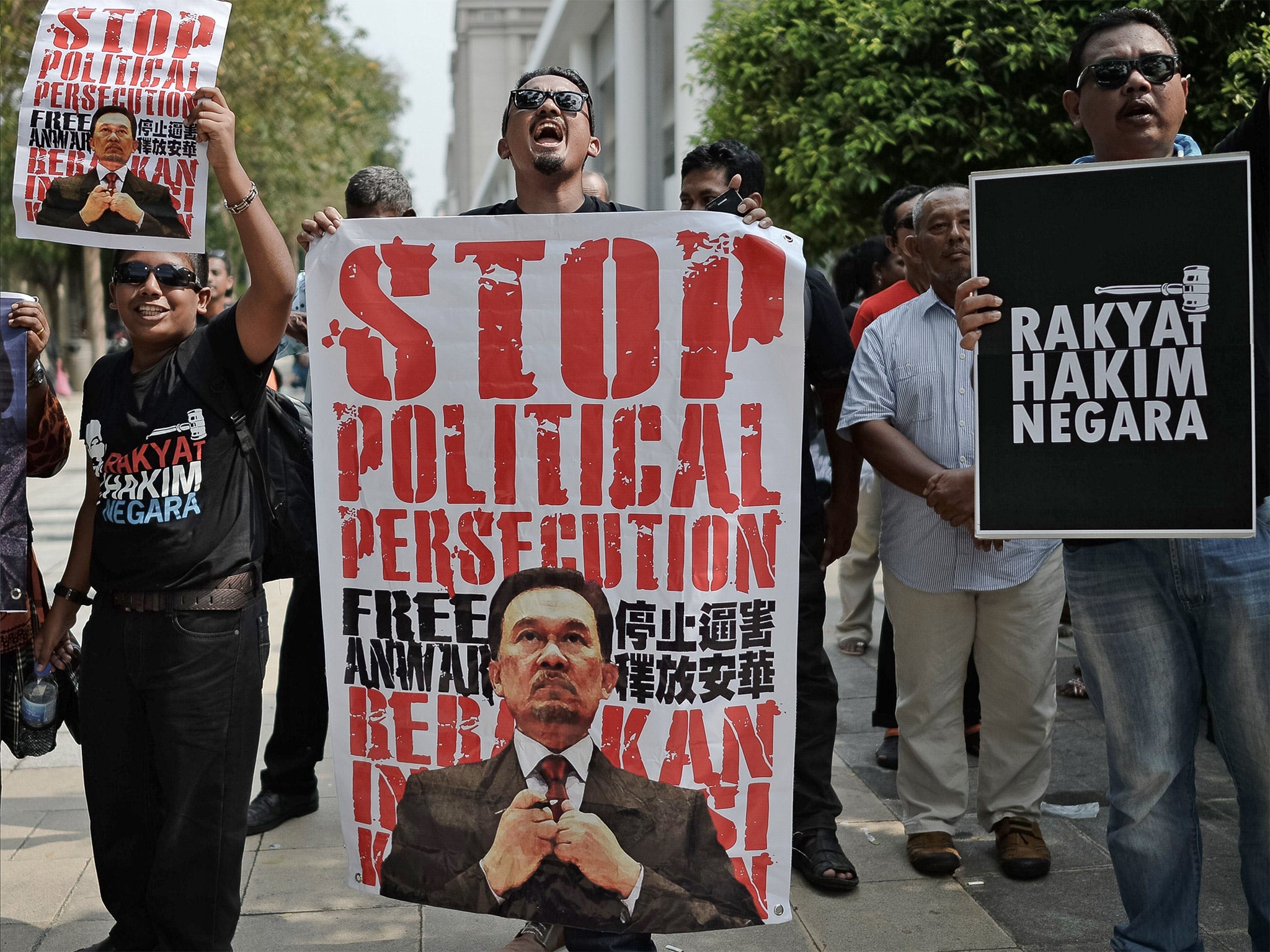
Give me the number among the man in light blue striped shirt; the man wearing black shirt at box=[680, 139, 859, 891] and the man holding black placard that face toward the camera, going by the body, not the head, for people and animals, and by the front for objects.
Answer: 3

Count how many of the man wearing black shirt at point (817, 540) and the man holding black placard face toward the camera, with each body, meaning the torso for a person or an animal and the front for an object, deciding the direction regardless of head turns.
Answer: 2

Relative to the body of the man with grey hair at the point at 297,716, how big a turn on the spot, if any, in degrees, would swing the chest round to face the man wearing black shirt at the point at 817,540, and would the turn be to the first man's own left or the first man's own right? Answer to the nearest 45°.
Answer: approximately 90° to the first man's own left

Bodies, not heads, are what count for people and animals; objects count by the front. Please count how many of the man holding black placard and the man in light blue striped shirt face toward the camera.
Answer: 2
